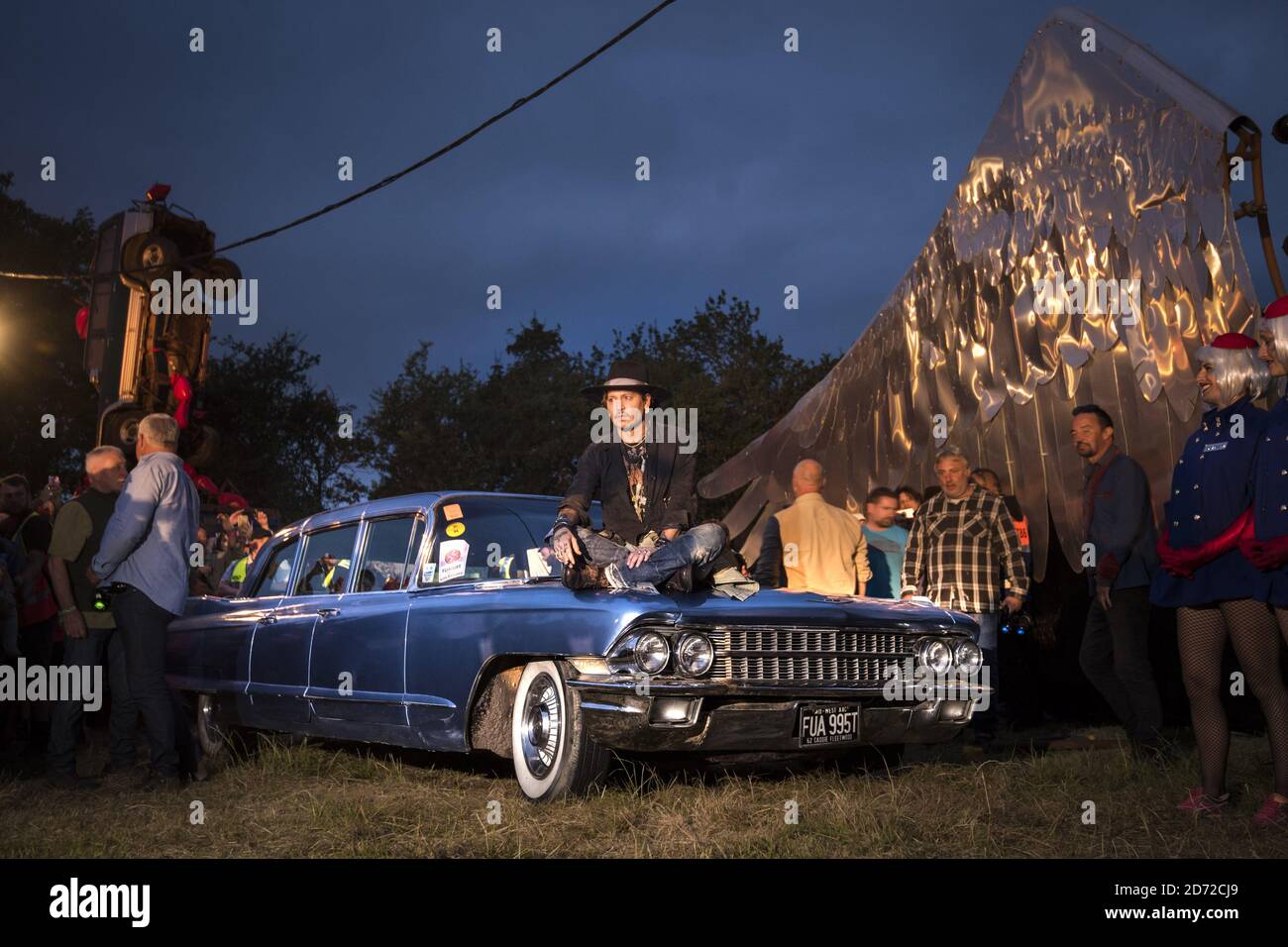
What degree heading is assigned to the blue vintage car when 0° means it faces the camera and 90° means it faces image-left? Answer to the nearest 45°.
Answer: approximately 315°

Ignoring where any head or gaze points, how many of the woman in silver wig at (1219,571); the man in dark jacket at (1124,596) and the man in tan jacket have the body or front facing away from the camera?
1

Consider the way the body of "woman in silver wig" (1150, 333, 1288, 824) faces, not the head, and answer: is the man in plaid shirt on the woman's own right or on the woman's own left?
on the woman's own right

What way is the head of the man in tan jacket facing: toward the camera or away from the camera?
away from the camera

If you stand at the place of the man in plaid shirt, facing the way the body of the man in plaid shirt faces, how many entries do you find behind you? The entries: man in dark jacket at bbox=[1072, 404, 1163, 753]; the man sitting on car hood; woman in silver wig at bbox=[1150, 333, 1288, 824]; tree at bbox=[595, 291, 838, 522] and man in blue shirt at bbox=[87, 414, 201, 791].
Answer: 1

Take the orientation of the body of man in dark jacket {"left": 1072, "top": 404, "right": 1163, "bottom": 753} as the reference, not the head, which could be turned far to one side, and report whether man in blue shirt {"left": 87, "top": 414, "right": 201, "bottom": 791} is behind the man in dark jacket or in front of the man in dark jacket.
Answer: in front

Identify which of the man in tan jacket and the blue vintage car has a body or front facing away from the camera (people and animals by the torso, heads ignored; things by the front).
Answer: the man in tan jacket

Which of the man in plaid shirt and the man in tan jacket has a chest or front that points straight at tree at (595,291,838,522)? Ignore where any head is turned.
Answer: the man in tan jacket

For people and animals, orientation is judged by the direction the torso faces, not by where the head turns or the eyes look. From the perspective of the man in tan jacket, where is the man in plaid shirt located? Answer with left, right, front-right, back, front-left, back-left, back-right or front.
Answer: right

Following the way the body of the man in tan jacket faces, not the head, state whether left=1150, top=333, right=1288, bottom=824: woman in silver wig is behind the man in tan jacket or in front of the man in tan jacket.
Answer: behind

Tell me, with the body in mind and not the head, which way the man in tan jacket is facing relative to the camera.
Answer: away from the camera

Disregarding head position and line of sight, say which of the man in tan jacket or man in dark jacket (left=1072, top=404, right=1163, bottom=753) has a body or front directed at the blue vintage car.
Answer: the man in dark jacket

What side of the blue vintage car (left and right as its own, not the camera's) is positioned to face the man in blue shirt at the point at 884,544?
left

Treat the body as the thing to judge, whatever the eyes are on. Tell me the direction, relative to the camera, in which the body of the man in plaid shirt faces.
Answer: toward the camera

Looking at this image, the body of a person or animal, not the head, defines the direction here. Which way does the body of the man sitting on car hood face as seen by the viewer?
toward the camera
